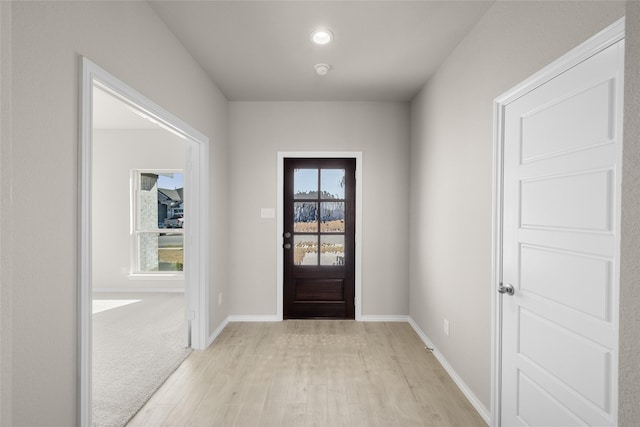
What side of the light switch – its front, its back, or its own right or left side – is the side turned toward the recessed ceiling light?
front

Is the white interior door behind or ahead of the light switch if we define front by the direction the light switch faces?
ahead

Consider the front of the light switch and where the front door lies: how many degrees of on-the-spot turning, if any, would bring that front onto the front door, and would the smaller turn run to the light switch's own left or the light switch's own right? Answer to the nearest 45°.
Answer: approximately 90° to the light switch's own left

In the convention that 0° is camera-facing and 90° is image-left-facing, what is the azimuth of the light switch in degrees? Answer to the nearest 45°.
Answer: approximately 0°

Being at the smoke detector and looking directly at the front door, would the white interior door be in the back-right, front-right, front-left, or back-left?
back-right
